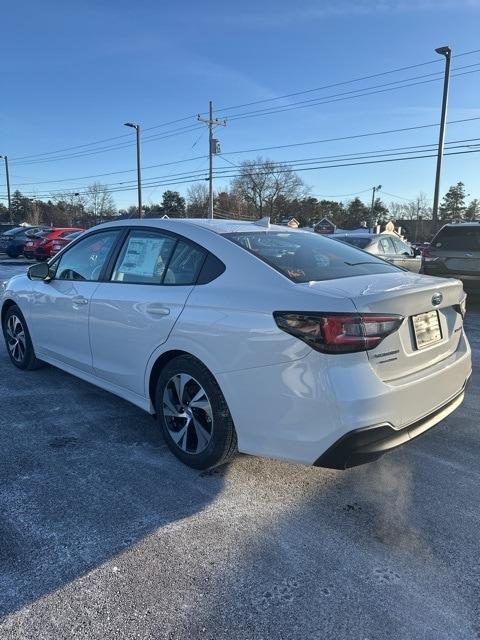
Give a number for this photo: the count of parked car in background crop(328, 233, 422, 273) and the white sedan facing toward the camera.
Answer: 0

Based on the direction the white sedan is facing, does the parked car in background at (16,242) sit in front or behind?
in front

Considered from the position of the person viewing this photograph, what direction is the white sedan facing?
facing away from the viewer and to the left of the viewer

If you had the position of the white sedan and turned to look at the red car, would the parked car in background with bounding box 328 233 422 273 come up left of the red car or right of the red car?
right

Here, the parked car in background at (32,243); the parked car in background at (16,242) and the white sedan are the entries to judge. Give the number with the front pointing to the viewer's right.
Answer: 0
